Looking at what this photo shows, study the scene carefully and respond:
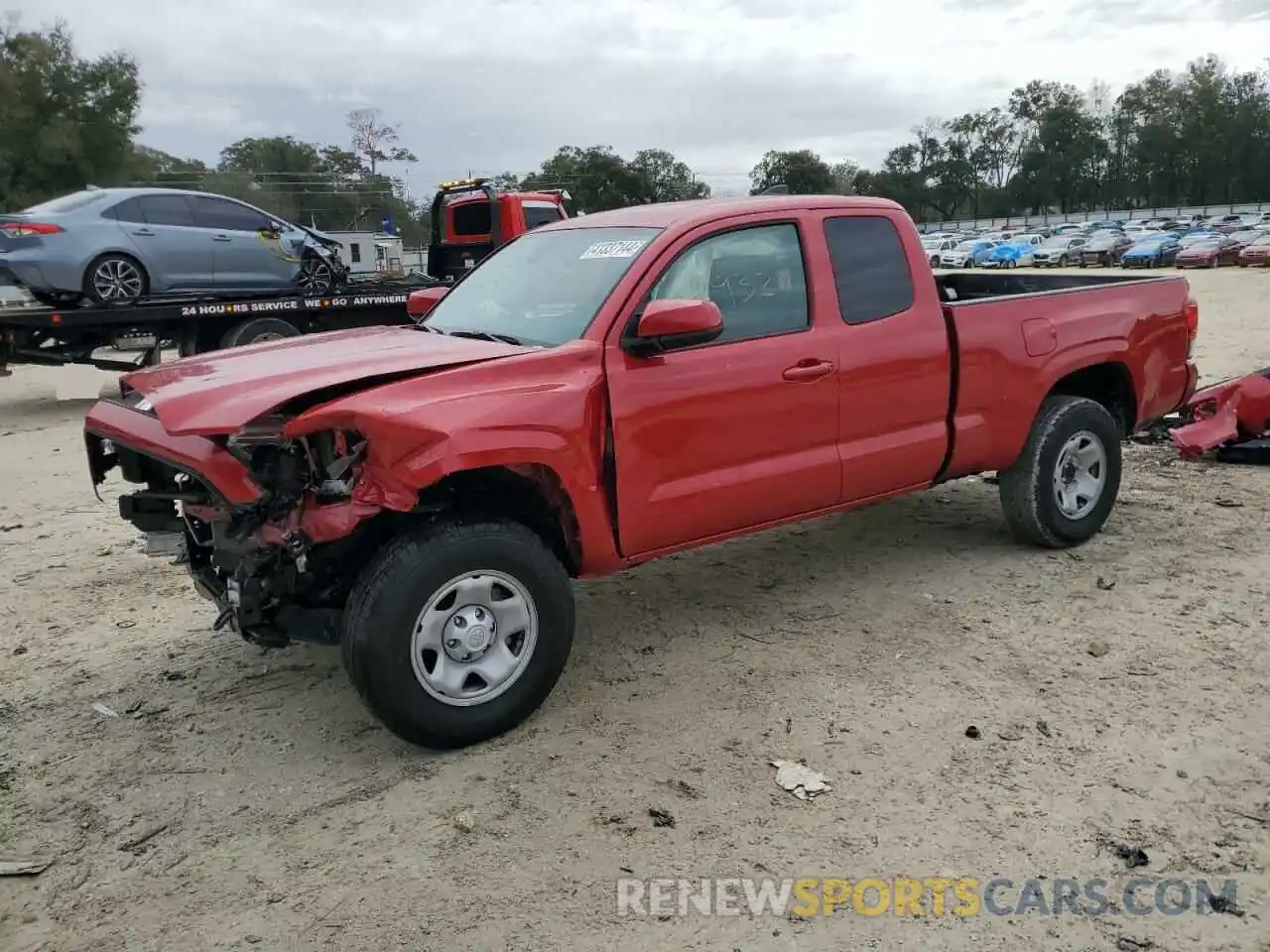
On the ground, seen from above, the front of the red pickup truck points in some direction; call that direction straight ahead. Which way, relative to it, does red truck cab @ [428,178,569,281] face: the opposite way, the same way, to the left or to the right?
the opposite way

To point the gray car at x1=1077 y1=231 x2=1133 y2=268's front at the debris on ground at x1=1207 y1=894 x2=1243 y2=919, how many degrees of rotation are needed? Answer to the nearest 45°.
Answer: approximately 45° to its left

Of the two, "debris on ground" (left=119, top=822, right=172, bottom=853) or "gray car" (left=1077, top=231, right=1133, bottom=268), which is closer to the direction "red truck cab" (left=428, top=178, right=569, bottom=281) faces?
the gray car

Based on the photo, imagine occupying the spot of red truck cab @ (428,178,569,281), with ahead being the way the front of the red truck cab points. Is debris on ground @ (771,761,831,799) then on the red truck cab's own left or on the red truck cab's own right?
on the red truck cab's own right

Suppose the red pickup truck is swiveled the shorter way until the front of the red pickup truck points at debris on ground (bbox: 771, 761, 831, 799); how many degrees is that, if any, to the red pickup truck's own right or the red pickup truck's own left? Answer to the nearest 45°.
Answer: approximately 90° to the red pickup truck's own left

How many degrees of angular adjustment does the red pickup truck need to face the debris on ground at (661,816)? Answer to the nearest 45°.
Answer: approximately 45° to its left

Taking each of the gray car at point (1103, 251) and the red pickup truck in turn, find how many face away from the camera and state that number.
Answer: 0

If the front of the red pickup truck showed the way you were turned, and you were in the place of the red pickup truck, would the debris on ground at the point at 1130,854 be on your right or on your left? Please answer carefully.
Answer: on your left

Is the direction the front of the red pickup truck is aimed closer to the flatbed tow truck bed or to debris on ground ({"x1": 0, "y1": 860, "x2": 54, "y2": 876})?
the debris on ground

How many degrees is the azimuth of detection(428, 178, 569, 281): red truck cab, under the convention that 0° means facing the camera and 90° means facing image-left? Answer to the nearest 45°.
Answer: approximately 225°

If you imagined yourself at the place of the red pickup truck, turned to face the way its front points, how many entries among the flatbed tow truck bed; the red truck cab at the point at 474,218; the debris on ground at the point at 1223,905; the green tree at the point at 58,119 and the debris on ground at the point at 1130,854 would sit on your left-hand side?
2

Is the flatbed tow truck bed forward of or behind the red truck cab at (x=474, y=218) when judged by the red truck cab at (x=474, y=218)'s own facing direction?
behind
